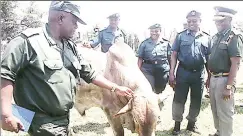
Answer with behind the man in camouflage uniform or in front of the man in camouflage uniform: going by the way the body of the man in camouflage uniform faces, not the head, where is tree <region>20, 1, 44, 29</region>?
behind

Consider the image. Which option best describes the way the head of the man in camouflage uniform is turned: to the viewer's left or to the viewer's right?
to the viewer's right

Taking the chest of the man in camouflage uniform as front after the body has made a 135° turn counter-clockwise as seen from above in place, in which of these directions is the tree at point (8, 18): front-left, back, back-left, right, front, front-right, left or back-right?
front

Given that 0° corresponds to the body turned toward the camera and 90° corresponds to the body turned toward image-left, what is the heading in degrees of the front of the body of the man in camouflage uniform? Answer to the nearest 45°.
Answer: approximately 315°
